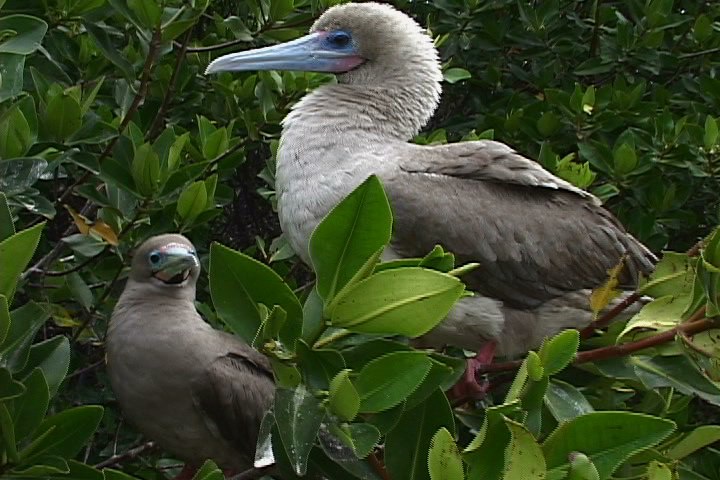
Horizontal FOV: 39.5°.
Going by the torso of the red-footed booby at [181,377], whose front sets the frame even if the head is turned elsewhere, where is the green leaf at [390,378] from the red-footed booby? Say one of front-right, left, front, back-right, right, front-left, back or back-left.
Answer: back-left

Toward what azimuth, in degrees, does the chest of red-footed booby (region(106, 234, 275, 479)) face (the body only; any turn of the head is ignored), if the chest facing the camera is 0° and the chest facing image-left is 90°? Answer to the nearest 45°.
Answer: approximately 45°

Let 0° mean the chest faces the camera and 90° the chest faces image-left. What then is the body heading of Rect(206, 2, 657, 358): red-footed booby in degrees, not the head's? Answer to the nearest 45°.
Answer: approximately 90°

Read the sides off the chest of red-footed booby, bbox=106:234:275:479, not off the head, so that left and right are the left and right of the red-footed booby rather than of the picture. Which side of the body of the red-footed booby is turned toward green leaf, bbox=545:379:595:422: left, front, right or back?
left

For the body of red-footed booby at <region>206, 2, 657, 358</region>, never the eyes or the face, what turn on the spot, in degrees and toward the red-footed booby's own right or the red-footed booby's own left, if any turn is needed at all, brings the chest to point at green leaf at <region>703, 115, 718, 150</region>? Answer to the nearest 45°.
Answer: approximately 135° to the red-footed booby's own right

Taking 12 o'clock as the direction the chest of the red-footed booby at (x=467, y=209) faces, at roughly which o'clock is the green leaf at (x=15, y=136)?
The green leaf is roughly at 1 o'clock from the red-footed booby.

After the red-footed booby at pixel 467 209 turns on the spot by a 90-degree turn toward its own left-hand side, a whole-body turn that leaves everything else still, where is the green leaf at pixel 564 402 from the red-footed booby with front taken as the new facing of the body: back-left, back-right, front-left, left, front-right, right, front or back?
front

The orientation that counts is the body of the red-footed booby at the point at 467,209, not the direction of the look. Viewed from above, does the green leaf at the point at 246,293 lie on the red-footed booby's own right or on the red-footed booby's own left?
on the red-footed booby's own left

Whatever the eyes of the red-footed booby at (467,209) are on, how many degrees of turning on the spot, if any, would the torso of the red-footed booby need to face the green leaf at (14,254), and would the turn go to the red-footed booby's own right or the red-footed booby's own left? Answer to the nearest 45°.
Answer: approximately 45° to the red-footed booby's own left

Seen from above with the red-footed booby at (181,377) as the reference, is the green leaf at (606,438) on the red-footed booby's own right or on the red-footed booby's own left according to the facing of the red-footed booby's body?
on the red-footed booby's own left

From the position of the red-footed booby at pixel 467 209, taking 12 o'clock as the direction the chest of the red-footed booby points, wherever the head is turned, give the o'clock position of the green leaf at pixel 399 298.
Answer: The green leaf is roughly at 9 o'clock from the red-footed booby.
